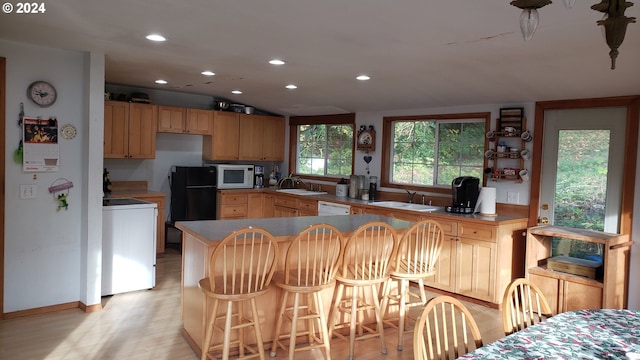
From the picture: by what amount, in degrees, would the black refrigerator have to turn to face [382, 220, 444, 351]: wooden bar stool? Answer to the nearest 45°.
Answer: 0° — it already faces it

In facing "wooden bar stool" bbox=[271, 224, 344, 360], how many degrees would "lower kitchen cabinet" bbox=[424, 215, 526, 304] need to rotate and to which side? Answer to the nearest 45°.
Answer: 0° — it already faces it
